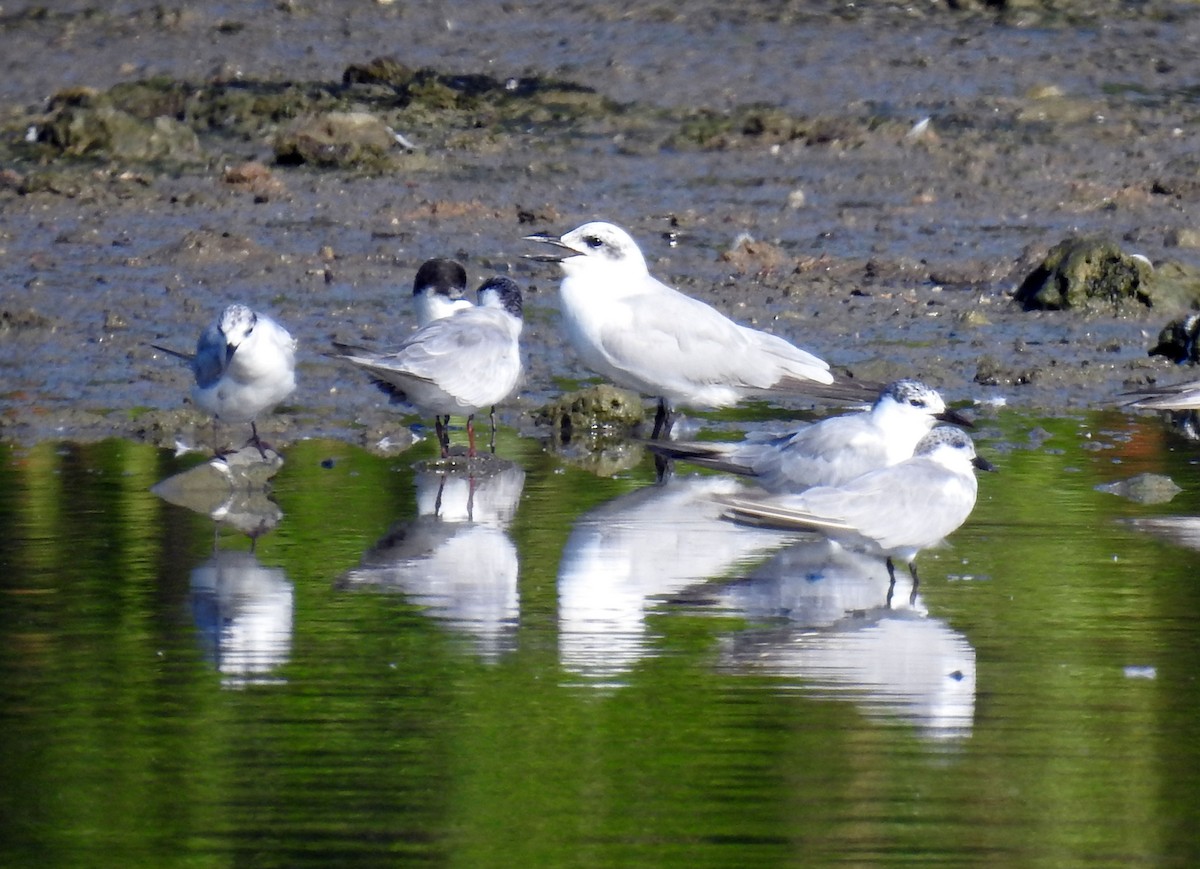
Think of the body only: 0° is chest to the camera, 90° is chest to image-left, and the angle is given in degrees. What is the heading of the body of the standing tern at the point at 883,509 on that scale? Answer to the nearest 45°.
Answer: approximately 270°

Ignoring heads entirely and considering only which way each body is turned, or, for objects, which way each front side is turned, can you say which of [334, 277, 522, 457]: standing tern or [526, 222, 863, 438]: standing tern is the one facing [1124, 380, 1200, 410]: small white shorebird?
[334, 277, 522, 457]: standing tern

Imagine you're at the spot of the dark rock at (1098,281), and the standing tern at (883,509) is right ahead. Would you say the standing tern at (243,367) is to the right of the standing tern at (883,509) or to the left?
right

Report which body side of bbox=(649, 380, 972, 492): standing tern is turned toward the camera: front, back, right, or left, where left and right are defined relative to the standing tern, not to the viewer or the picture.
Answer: right

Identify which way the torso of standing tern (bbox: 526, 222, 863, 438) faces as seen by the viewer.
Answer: to the viewer's left

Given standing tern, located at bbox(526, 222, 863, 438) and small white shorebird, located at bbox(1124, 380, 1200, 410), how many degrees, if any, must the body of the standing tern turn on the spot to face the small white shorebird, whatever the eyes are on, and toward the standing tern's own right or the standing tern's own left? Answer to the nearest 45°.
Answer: approximately 180°

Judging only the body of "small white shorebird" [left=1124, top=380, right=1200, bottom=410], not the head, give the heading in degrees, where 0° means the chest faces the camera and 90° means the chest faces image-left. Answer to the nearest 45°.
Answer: approximately 270°

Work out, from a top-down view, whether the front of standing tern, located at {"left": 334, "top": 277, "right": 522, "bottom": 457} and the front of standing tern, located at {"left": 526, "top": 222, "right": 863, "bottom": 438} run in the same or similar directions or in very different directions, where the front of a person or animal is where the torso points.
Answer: very different directions

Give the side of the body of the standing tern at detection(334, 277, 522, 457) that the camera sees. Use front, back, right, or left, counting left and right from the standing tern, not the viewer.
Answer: right
